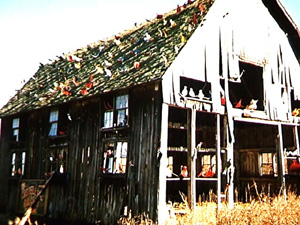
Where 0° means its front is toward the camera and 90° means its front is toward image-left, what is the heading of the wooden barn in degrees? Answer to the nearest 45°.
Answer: approximately 315°
